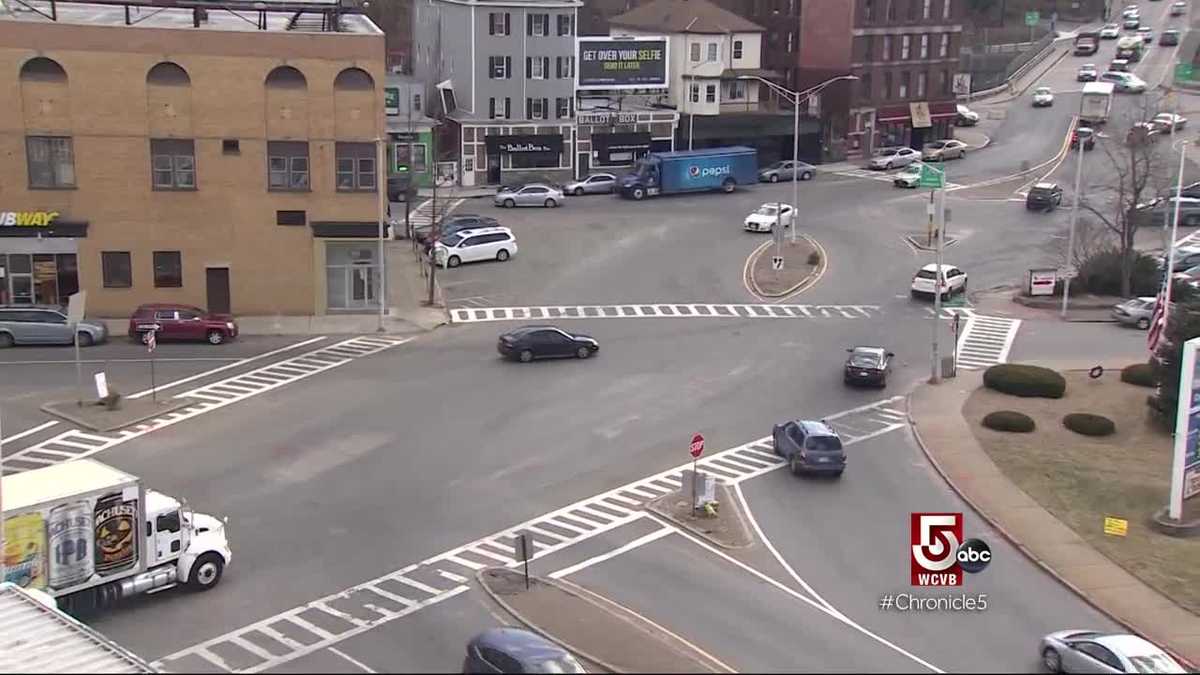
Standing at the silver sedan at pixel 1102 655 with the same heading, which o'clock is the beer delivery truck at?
The beer delivery truck is roughly at 10 o'clock from the silver sedan.

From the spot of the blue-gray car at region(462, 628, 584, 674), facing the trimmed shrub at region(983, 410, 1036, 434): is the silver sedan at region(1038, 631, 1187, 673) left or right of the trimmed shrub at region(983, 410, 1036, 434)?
right

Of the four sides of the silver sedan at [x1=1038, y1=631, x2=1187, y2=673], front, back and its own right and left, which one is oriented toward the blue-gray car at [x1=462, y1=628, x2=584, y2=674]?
left

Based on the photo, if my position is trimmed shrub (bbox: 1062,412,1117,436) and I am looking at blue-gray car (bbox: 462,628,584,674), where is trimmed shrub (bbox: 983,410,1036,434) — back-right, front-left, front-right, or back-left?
front-right

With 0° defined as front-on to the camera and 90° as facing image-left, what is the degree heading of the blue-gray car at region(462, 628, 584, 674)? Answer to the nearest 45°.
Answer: approximately 315°

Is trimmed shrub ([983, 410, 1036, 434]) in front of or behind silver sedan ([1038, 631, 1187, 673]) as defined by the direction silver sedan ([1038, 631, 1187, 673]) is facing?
in front

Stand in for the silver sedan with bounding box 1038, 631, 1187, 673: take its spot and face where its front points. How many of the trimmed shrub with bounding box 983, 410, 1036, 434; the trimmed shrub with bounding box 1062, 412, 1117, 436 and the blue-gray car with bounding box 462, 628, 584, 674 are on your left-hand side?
1

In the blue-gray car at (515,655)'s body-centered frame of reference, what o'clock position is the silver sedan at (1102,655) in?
The silver sedan is roughly at 10 o'clock from the blue-gray car.

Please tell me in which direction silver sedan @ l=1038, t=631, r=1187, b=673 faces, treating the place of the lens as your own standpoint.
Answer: facing away from the viewer and to the left of the viewer

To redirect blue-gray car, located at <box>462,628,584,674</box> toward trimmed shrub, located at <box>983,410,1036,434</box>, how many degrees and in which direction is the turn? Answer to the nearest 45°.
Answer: approximately 90° to its left

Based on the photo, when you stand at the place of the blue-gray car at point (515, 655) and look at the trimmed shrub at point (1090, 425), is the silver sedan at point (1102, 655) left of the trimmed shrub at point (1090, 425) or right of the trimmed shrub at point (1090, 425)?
right

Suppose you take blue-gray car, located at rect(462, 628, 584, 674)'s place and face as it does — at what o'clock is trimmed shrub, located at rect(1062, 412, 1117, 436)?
The trimmed shrub is roughly at 9 o'clock from the blue-gray car.
